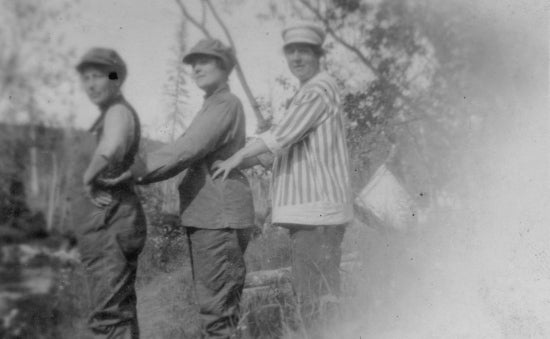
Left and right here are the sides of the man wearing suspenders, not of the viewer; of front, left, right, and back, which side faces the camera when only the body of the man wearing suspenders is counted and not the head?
left

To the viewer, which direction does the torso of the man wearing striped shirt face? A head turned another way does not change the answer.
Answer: to the viewer's left

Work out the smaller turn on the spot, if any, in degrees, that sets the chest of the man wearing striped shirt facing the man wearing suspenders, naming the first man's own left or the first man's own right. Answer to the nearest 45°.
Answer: approximately 45° to the first man's own left

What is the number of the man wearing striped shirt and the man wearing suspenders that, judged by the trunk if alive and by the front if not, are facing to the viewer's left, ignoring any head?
2

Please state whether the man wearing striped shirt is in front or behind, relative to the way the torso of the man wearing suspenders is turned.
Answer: behind

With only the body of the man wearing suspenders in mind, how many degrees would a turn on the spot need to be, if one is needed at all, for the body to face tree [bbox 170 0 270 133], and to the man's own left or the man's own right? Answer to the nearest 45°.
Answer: approximately 135° to the man's own right
